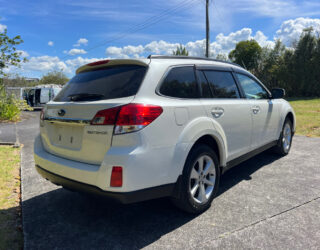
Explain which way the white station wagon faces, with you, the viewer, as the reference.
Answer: facing away from the viewer and to the right of the viewer

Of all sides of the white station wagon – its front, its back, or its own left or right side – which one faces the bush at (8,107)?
left

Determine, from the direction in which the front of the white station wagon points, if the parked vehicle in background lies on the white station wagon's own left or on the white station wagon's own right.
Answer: on the white station wagon's own left
